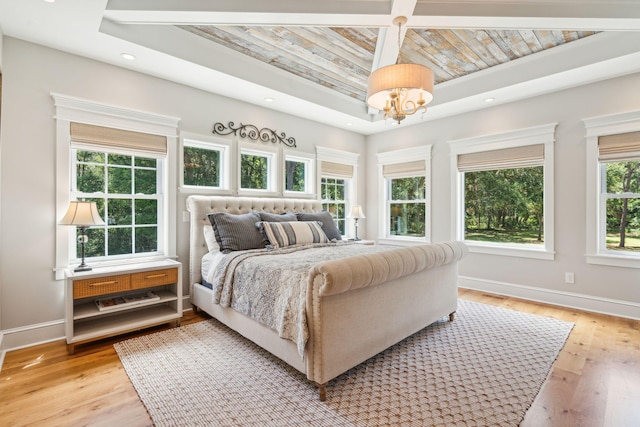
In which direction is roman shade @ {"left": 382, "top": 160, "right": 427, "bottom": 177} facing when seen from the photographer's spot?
facing the viewer and to the left of the viewer

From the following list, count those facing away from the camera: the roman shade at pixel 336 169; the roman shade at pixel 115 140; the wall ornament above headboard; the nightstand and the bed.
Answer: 0

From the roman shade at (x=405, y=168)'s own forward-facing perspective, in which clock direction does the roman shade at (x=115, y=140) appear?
the roman shade at (x=115, y=140) is roughly at 12 o'clock from the roman shade at (x=405, y=168).

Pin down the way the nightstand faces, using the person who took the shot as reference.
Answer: facing the viewer and to the right of the viewer

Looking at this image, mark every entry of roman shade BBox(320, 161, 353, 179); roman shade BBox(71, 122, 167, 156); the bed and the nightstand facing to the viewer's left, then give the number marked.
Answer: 0

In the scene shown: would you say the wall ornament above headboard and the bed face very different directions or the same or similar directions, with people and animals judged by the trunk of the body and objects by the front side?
same or similar directions

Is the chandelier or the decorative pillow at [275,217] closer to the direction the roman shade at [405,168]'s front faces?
the decorative pillow

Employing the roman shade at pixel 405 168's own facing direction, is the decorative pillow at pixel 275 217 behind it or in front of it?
in front

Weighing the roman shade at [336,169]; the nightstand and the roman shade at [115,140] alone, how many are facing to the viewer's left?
0

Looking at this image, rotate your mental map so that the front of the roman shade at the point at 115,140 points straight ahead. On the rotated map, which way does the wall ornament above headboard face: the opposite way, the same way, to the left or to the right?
the same way

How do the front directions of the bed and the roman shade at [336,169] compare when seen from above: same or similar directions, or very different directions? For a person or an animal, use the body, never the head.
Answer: same or similar directions

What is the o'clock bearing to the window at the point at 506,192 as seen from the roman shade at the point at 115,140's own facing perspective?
The window is roughly at 11 o'clock from the roman shade.

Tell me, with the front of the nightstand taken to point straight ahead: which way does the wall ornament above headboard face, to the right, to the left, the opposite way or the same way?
the same way

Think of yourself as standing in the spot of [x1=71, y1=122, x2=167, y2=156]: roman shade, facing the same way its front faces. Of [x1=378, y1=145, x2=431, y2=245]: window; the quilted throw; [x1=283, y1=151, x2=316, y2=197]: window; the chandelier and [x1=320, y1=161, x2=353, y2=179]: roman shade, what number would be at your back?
0

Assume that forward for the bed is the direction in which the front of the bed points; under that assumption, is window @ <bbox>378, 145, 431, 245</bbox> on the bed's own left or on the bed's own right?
on the bed's own left

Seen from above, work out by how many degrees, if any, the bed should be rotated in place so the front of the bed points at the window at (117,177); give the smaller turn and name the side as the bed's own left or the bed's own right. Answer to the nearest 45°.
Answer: approximately 135° to the bed's own right

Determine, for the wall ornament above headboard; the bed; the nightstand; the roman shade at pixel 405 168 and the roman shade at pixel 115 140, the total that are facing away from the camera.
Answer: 0

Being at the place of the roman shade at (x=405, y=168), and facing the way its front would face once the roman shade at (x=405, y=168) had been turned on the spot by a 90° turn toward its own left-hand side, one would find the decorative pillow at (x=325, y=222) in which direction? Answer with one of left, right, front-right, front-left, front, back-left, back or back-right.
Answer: right

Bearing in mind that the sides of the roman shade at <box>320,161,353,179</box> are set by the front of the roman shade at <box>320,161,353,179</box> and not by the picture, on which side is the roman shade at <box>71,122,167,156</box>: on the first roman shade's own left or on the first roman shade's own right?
on the first roman shade's own right
